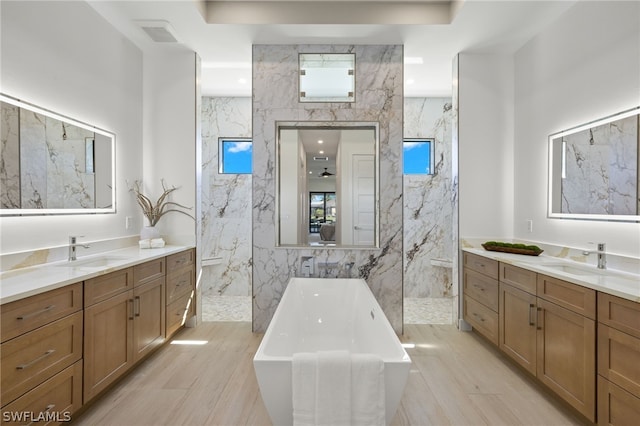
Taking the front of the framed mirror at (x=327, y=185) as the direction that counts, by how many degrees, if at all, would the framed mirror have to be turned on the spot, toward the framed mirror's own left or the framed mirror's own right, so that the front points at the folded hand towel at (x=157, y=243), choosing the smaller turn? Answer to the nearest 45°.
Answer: approximately 90° to the framed mirror's own right

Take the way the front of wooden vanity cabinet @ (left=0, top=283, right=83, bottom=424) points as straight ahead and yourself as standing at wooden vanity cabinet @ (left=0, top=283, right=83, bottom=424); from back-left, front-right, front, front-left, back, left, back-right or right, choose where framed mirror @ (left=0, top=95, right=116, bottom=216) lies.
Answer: back-left

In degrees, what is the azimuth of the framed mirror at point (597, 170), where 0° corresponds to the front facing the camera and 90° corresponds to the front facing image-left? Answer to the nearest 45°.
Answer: approximately 45°

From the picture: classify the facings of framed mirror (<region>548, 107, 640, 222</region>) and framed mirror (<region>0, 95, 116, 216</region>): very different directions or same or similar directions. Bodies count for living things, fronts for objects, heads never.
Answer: very different directions

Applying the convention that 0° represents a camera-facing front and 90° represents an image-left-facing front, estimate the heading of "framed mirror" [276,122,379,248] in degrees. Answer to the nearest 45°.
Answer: approximately 0°

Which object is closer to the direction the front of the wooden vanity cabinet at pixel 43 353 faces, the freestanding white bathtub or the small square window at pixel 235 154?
the freestanding white bathtub
